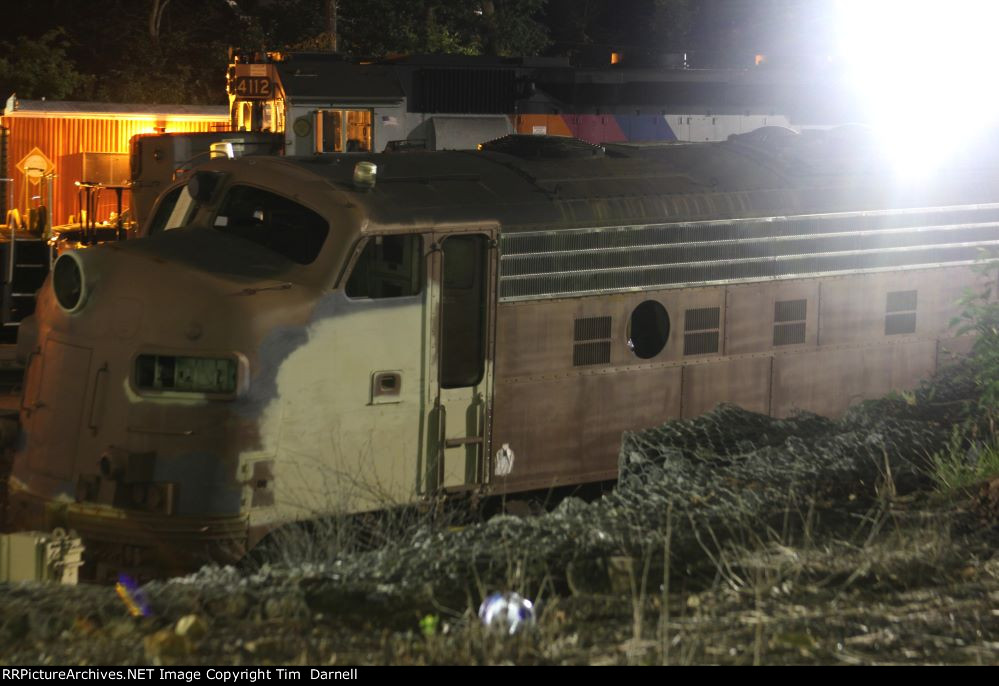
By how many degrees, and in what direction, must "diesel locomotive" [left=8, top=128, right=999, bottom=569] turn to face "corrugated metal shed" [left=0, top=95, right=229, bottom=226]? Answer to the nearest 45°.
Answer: approximately 90° to its right

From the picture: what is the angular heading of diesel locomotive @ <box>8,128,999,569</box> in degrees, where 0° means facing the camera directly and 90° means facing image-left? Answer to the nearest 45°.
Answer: approximately 45°
